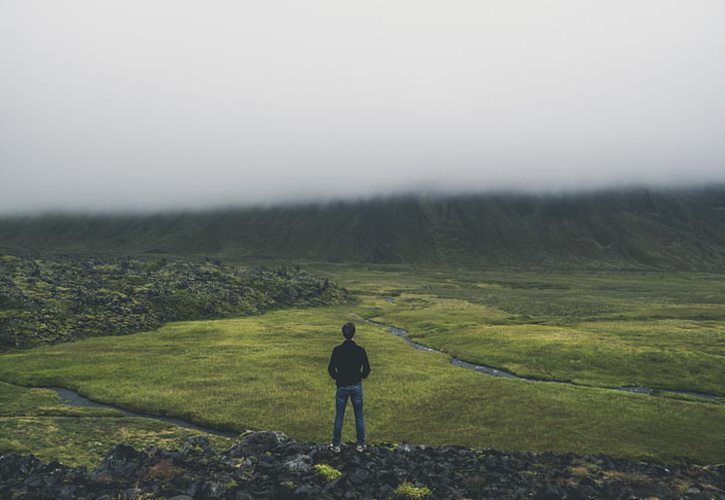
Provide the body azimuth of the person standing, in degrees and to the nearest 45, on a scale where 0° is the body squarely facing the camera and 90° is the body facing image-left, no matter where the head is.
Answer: approximately 180°
